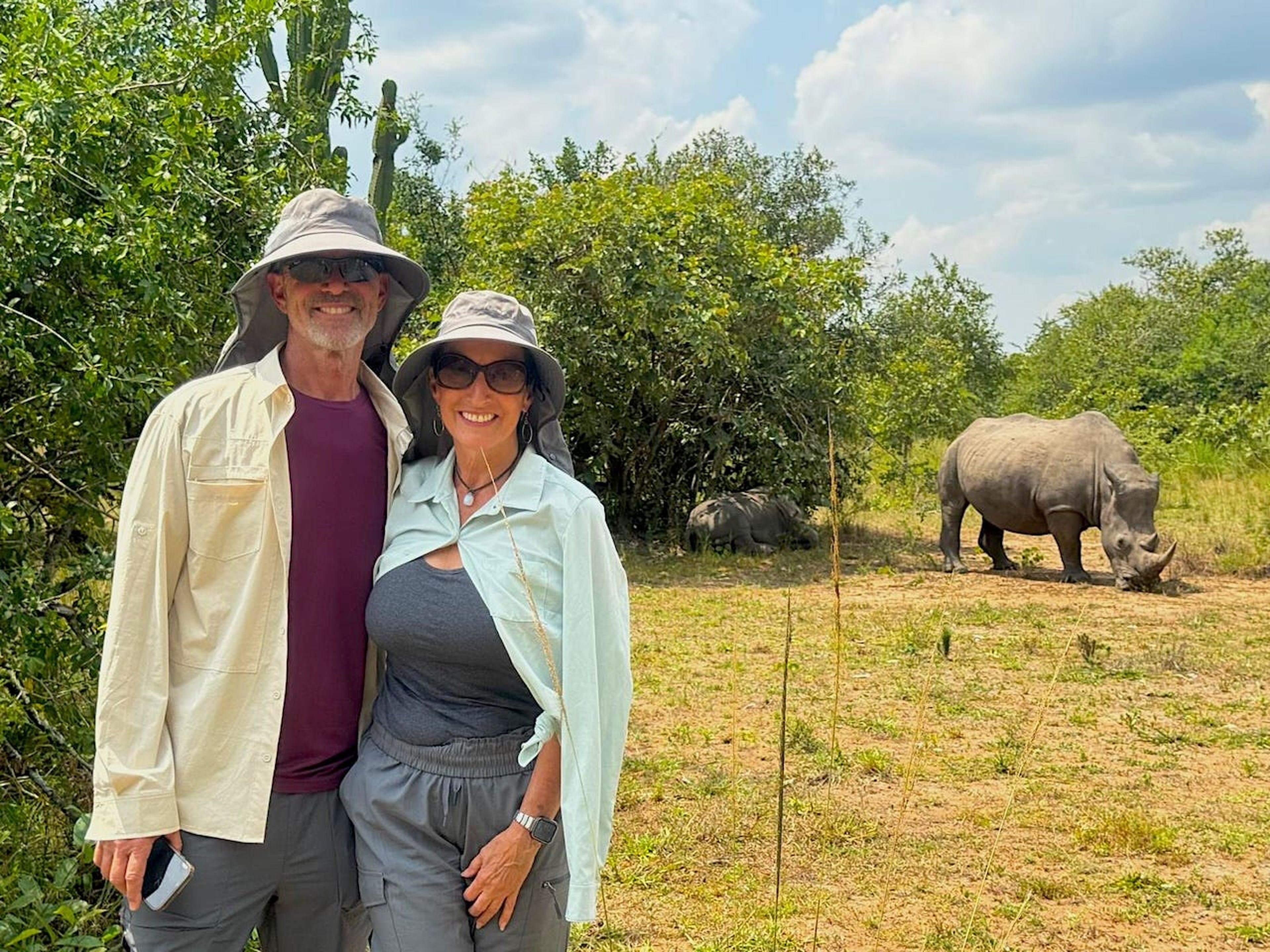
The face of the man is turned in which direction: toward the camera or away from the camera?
toward the camera

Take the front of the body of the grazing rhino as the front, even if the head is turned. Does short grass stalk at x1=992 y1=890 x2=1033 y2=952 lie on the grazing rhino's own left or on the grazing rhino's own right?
on the grazing rhino's own right

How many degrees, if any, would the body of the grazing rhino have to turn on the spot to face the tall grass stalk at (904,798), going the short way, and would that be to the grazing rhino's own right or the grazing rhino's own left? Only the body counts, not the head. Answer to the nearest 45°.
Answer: approximately 45° to the grazing rhino's own right

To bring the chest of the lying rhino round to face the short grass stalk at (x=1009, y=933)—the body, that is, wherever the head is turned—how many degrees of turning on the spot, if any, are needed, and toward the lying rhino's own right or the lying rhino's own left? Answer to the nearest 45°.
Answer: approximately 90° to the lying rhino's own right

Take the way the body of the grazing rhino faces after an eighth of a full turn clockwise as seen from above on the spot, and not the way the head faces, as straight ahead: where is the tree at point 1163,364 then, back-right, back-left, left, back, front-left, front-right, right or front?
back

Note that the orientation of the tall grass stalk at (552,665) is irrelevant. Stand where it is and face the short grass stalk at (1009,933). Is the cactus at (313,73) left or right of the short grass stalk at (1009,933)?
left

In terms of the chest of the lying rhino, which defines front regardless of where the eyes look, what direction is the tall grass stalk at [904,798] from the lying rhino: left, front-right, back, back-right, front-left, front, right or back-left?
right

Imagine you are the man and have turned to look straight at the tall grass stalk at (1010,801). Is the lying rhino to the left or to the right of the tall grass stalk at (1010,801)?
left

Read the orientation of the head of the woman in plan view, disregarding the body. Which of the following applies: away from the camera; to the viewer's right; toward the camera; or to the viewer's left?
toward the camera

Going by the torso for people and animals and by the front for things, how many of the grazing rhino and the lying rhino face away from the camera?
0

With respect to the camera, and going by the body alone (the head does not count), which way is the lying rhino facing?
to the viewer's right

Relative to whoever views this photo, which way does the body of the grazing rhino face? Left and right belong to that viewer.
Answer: facing the viewer and to the right of the viewer
